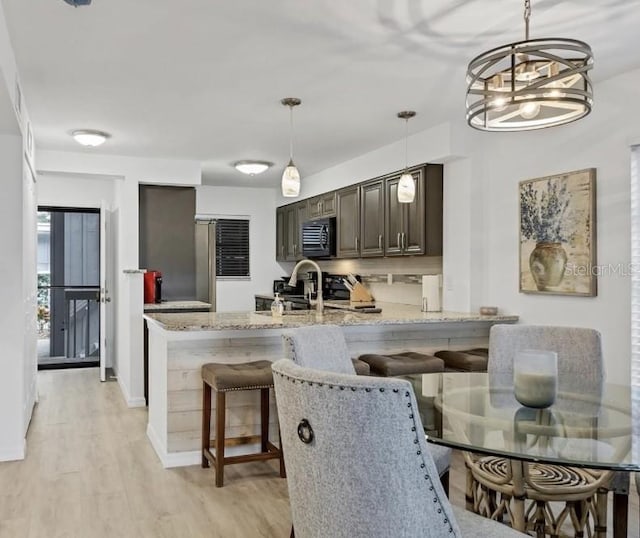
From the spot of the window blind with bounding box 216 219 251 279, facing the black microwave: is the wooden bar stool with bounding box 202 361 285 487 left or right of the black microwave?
right

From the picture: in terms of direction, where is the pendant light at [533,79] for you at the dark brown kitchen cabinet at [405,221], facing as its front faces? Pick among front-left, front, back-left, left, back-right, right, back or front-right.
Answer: front-left

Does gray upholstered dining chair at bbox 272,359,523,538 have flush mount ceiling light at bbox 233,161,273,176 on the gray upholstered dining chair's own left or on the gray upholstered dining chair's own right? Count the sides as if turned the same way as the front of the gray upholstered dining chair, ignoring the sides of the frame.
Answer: on the gray upholstered dining chair's own left

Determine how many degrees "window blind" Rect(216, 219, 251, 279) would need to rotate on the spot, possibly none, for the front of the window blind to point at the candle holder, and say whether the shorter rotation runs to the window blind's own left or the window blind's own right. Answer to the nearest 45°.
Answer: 0° — it already faces it

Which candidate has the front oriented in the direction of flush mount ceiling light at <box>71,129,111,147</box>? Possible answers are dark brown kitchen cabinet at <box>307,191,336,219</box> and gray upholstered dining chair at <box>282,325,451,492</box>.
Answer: the dark brown kitchen cabinet

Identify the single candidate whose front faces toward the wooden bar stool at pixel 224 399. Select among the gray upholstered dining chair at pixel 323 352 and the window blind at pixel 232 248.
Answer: the window blind

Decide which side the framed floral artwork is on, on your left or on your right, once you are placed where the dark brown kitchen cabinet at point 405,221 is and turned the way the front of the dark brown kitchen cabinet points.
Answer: on your left

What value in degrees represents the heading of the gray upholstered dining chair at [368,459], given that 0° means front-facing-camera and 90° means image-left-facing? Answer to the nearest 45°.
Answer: approximately 225°

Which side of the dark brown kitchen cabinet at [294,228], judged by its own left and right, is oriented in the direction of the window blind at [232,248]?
right

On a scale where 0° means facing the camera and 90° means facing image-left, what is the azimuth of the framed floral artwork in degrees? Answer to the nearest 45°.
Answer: approximately 45°

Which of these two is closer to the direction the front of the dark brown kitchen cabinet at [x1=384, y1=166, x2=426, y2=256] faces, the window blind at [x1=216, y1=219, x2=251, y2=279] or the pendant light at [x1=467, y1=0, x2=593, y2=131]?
the pendant light

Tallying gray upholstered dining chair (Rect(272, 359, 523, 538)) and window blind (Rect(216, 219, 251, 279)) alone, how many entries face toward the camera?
1

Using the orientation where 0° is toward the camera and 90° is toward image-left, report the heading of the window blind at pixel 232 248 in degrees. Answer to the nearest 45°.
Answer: approximately 0°

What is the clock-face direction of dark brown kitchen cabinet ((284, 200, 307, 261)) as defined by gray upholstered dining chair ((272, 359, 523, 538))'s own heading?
The dark brown kitchen cabinet is roughly at 10 o'clock from the gray upholstered dining chair.
